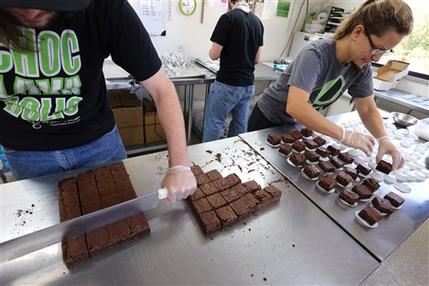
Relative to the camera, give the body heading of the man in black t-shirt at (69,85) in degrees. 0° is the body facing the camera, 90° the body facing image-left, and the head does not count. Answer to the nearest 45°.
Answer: approximately 0°

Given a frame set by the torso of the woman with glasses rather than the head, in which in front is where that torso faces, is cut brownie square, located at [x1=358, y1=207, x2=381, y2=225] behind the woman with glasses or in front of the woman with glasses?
in front

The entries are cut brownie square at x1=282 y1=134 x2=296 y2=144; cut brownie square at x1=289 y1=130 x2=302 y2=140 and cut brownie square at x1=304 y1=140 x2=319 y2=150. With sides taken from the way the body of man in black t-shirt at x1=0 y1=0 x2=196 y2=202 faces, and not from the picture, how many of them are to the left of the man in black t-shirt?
3

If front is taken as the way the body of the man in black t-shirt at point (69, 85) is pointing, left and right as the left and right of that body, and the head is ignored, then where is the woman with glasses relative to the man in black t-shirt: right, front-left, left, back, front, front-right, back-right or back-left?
left

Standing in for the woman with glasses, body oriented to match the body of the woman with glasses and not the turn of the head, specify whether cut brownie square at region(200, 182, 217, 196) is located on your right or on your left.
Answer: on your right

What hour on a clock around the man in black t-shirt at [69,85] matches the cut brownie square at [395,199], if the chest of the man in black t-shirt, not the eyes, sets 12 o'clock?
The cut brownie square is roughly at 10 o'clock from the man in black t-shirt.

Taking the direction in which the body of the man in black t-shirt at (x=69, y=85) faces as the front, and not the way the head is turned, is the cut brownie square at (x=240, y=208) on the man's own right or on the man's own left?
on the man's own left

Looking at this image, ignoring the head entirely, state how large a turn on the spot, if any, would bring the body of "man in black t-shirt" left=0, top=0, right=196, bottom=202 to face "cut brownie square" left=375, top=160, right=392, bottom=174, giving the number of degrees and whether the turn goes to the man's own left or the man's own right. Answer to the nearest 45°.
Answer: approximately 90° to the man's own left

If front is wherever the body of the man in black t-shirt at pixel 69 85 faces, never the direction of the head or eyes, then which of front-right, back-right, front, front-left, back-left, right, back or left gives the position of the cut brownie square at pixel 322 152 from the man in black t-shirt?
left

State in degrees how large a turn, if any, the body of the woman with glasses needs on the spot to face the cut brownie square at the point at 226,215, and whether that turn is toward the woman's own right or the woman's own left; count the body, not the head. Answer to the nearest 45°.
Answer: approximately 45° to the woman's own right

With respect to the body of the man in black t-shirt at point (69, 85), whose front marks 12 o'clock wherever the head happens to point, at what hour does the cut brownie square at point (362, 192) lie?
The cut brownie square is roughly at 10 o'clock from the man in black t-shirt.
